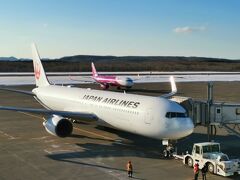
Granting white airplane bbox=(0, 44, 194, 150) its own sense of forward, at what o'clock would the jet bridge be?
The jet bridge is roughly at 11 o'clock from the white airplane.
